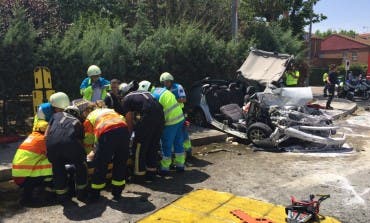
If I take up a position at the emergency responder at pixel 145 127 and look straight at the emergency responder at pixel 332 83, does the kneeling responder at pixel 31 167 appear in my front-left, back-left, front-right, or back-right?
back-left

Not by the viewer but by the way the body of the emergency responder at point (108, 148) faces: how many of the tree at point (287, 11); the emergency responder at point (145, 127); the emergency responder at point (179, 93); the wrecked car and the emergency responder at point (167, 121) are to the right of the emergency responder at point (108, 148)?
5

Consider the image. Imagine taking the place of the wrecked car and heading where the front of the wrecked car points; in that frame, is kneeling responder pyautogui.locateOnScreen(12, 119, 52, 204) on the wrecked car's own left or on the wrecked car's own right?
on the wrecked car's own right

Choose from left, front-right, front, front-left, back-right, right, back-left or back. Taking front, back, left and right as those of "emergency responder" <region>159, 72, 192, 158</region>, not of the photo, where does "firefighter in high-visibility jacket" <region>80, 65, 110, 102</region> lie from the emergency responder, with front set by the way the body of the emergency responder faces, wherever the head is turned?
front-right

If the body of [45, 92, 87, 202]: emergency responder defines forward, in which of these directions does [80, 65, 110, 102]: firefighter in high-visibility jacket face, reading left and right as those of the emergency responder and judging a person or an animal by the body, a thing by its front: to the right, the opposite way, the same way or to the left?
the opposite way

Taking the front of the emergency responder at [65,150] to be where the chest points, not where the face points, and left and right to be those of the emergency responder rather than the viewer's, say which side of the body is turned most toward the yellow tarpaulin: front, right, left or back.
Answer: right

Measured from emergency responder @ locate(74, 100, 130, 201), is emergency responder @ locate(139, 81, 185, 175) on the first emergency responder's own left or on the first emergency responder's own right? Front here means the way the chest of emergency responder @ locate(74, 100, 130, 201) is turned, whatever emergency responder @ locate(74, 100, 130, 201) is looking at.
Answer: on the first emergency responder's own right

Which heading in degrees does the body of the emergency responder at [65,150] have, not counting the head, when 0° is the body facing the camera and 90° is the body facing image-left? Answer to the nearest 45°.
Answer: approximately 180°

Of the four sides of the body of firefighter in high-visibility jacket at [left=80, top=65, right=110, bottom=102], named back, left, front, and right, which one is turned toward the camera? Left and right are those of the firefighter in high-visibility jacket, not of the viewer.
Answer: front

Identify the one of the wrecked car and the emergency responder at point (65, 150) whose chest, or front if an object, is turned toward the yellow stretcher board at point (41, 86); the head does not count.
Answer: the emergency responder

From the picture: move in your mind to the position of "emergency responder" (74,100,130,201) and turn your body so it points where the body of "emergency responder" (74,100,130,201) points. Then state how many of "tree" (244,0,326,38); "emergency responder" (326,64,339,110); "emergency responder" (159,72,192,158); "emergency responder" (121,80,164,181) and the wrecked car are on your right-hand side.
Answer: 5

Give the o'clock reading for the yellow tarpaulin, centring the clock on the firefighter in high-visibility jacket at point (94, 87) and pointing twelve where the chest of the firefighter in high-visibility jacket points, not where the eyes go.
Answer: The yellow tarpaulin is roughly at 11 o'clock from the firefighter in high-visibility jacket.

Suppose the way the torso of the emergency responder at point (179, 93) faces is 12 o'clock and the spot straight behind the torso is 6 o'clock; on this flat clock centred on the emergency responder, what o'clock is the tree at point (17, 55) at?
The tree is roughly at 2 o'clock from the emergency responder.

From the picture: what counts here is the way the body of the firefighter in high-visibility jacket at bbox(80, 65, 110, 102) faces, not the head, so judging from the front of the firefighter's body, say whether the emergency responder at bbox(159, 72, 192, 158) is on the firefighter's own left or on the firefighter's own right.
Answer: on the firefighter's own left

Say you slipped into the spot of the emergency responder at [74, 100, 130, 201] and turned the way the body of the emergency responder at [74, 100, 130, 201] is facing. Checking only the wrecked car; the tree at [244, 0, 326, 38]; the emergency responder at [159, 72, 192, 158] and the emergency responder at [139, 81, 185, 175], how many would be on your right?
4

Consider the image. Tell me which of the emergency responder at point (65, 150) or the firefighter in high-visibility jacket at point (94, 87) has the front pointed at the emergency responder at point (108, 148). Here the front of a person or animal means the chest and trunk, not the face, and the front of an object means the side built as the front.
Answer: the firefighter in high-visibility jacket

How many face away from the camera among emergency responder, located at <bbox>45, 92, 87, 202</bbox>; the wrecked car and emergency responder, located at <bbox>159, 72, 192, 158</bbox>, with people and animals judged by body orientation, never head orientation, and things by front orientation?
1
